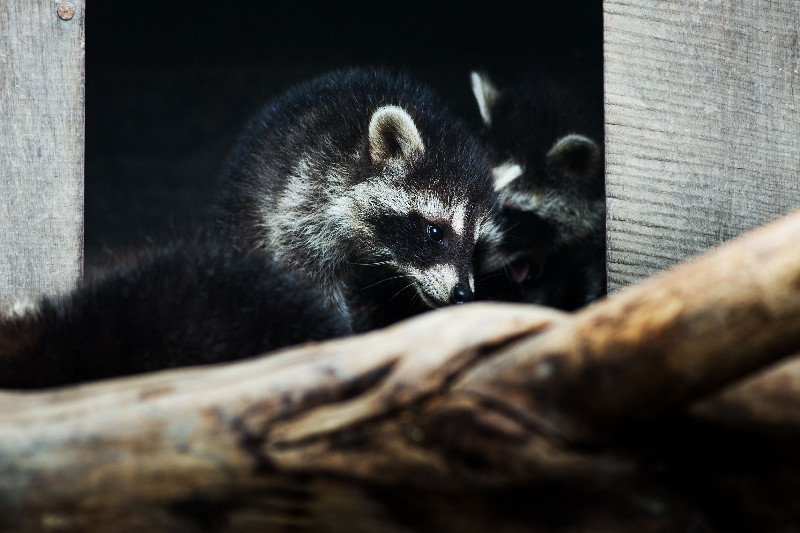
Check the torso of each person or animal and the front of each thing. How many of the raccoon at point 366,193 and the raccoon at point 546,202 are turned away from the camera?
0

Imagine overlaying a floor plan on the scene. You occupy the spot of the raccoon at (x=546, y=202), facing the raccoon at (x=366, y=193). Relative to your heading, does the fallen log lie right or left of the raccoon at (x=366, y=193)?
left

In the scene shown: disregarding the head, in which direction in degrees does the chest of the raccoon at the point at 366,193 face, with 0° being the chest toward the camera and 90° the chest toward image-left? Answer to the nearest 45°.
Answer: approximately 315°

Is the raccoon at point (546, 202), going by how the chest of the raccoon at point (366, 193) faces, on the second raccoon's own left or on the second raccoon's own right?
on the second raccoon's own left
